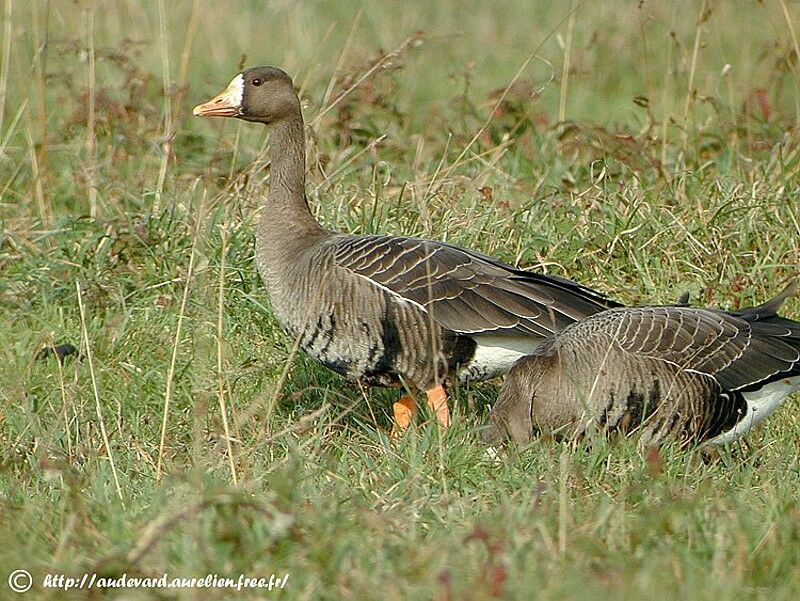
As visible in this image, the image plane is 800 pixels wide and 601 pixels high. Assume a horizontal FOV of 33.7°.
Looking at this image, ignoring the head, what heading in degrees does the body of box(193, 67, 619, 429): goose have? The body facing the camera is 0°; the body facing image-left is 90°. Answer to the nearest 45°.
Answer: approximately 90°

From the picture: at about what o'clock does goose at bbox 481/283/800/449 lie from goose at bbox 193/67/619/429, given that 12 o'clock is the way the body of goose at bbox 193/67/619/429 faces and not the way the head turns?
goose at bbox 481/283/800/449 is roughly at 7 o'clock from goose at bbox 193/67/619/429.

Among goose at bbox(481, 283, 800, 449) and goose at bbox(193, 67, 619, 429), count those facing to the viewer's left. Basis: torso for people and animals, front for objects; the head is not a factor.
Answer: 2

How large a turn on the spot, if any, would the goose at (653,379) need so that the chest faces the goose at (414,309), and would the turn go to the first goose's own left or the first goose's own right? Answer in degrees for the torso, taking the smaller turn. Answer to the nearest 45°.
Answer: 0° — it already faces it

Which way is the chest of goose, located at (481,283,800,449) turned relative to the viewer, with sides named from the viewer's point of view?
facing to the left of the viewer
